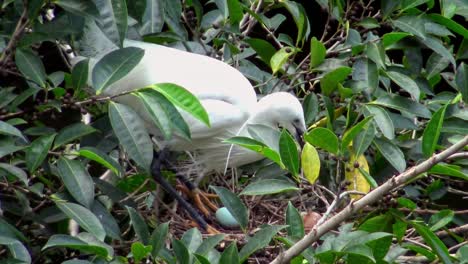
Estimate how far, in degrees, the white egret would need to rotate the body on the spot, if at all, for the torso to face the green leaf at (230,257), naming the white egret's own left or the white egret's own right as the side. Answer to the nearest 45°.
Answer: approximately 90° to the white egret's own right

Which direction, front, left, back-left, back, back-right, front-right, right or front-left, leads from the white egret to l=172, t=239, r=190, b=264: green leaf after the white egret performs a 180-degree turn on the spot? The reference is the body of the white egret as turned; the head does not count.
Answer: left

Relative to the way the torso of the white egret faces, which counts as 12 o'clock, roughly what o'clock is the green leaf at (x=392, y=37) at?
The green leaf is roughly at 12 o'clock from the white egret.

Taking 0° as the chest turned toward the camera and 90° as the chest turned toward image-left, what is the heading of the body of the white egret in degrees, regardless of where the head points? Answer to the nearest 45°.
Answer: approximately 270°

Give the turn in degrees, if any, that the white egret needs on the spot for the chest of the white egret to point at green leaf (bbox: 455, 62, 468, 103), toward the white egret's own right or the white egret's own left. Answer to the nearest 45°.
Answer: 0° — it already faces it

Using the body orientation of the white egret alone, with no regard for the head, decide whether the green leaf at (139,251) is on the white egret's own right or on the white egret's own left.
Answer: on the white egret's own right

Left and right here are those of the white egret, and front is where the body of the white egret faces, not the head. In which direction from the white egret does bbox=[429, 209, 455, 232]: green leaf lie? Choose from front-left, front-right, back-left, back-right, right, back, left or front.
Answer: front-right
